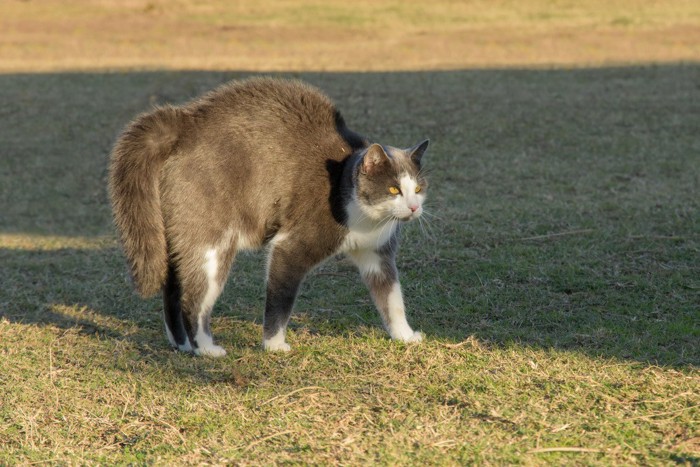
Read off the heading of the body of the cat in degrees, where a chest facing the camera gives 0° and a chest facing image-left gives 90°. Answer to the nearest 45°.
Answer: approximately 270°
